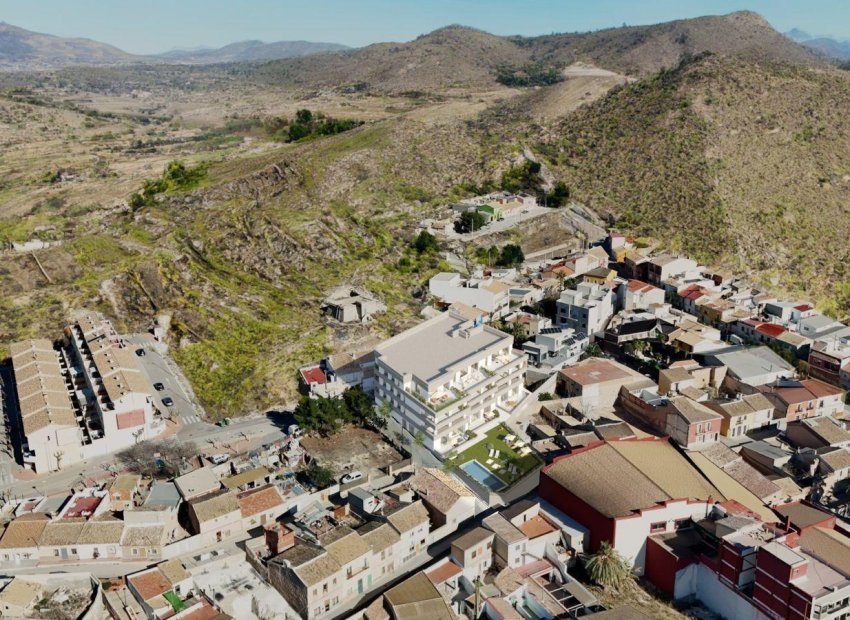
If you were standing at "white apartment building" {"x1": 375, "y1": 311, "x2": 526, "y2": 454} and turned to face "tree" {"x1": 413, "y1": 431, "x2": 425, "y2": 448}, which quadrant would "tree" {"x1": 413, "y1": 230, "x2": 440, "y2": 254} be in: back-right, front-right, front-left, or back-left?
back-right

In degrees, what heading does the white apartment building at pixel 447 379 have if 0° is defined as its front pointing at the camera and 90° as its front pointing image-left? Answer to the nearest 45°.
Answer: approximately 315°

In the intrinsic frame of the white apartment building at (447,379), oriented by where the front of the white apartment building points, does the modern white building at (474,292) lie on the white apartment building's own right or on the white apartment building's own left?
on the white apartment building's own left

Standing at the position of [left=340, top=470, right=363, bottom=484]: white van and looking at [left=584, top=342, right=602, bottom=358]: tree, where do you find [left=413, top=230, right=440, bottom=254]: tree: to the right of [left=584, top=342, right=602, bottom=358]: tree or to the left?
left

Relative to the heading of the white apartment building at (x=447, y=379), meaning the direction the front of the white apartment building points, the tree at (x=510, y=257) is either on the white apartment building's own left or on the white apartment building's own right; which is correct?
on the white apartment building's own left

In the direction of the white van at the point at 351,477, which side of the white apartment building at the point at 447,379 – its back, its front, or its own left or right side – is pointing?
right

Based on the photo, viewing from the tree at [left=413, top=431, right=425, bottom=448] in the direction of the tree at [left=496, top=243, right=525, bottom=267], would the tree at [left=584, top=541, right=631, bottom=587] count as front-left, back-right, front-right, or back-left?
back-right

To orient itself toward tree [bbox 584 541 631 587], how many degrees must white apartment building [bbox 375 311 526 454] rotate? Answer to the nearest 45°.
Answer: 0° — it already faces it

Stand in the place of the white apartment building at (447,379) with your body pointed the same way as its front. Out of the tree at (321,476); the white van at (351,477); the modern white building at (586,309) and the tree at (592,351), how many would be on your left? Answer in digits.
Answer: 2

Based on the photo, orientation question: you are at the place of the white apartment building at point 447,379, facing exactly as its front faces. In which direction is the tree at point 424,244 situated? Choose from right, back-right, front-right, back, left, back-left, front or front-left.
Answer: back-left

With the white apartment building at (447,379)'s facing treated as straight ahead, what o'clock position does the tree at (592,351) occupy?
The tree is roughly at 9 o'clock from the white apartment building.

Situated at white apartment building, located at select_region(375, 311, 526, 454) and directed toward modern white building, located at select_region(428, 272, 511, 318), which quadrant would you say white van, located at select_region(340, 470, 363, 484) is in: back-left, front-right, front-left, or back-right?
back-left

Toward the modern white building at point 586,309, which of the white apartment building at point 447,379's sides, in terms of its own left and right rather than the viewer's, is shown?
left
